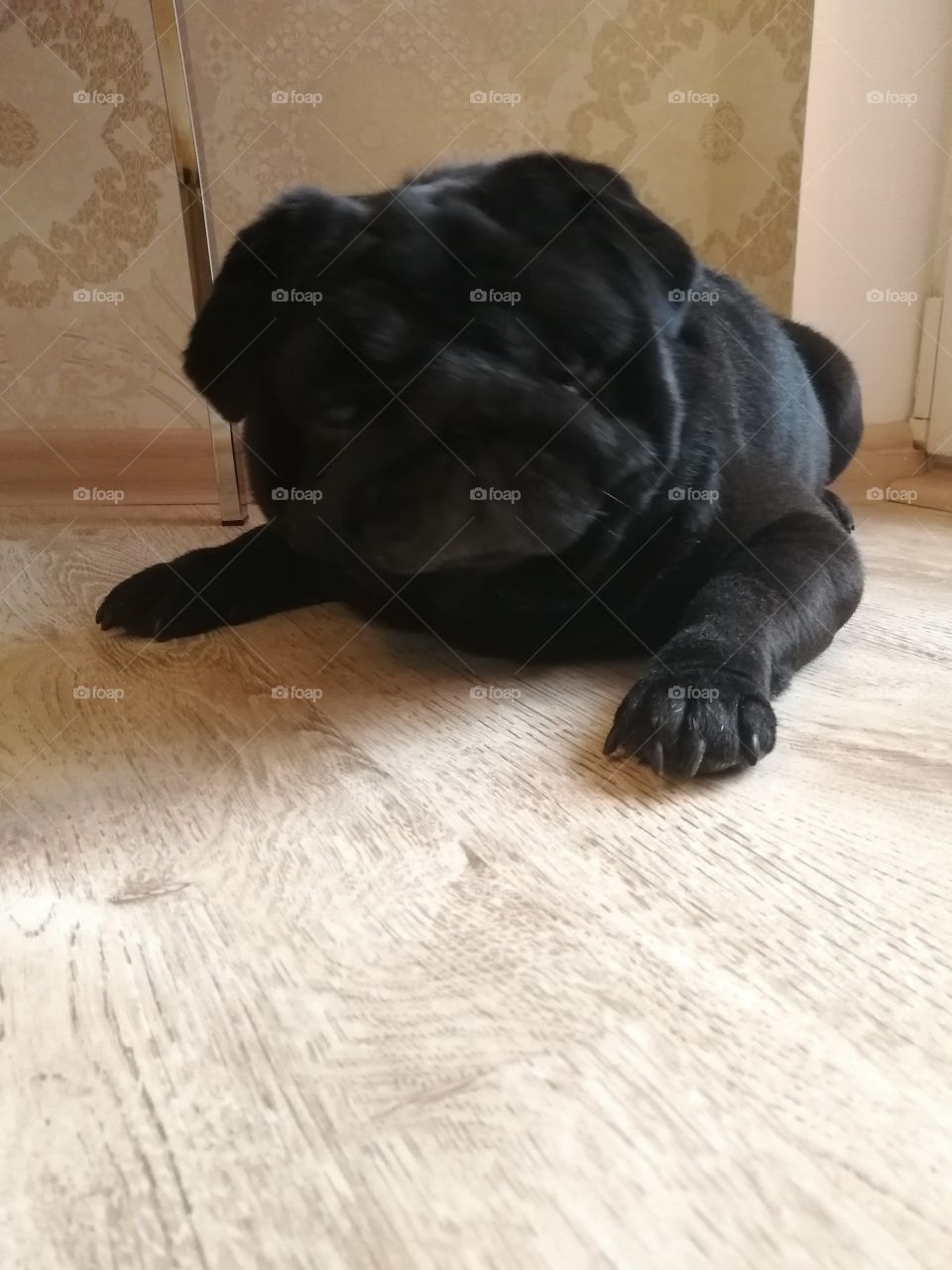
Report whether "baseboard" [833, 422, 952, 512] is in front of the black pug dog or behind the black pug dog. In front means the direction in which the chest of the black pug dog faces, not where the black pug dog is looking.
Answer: behind

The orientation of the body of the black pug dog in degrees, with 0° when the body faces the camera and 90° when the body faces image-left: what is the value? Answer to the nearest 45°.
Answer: approximately 45°

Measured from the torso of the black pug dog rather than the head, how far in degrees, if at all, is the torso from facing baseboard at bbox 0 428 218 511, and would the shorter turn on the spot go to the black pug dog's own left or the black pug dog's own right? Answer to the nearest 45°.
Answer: approximately 90° to the black pug dog's own right
